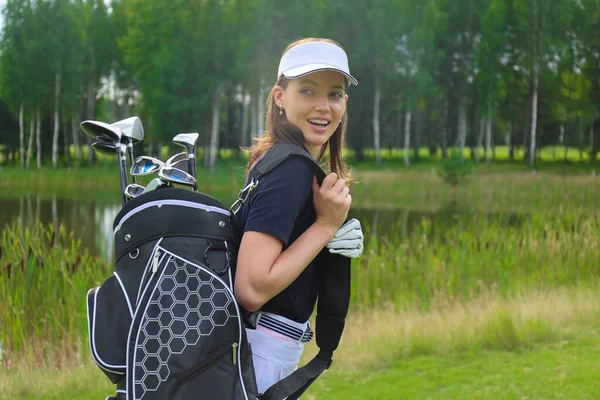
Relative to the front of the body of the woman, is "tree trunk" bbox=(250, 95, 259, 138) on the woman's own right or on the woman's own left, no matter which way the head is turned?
on the woman's own left

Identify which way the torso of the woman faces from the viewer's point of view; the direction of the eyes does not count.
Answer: to the viewer's right

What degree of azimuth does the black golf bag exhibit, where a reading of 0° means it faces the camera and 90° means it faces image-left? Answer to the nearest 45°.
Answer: approximately 90°

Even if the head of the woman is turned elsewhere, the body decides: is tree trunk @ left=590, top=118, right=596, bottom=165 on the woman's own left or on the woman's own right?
on the woman's own left

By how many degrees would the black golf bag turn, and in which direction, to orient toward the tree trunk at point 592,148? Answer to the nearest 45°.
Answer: approximately 135° to its right

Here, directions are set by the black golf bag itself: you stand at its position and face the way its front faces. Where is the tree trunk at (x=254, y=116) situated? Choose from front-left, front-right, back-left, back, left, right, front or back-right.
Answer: right

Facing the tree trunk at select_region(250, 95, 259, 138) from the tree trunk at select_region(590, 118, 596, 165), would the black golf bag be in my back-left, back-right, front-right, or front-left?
front-left
